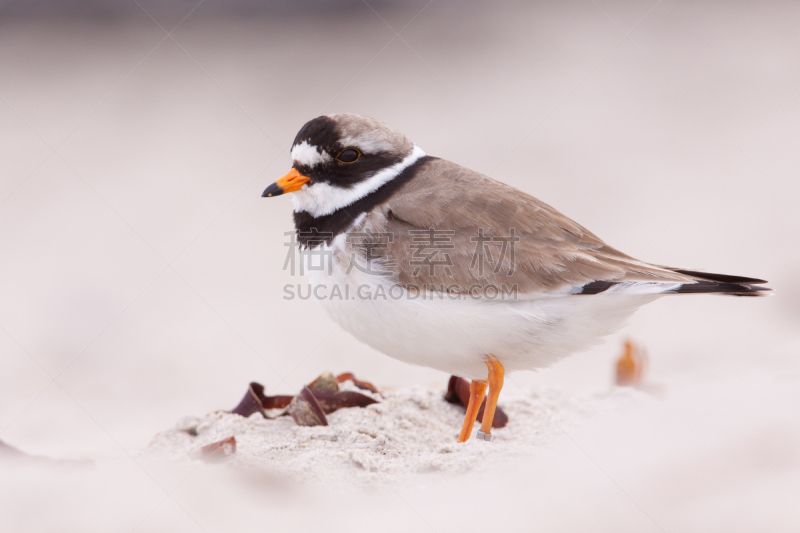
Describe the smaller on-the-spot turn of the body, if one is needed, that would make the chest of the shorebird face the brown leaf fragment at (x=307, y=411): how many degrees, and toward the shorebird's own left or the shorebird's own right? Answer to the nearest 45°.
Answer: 0° — it already faces it

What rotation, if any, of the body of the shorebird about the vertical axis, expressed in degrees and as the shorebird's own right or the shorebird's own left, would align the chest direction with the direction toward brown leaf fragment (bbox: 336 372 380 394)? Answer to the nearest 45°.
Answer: approximately 45° to the shorebird's own right

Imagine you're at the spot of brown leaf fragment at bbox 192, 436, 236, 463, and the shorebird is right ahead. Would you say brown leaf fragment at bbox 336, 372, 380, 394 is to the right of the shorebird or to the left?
left

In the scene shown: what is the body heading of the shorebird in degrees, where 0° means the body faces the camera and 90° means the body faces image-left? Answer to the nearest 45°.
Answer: approximately 90°

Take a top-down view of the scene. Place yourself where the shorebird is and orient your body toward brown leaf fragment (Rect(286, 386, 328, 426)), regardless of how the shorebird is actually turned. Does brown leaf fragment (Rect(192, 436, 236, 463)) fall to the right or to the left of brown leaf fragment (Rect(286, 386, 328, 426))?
left

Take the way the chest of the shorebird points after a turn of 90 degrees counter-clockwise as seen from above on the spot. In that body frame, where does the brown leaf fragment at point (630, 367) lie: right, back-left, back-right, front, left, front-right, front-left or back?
back-left

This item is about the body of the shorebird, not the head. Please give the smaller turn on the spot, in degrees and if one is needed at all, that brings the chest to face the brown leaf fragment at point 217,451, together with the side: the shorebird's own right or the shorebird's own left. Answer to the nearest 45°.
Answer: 0° — it already faces it

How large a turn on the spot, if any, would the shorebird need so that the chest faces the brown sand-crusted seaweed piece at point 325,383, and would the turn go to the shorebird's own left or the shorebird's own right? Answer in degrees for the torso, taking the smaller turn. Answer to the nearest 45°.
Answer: approximately 45° to the shorebird's own right
